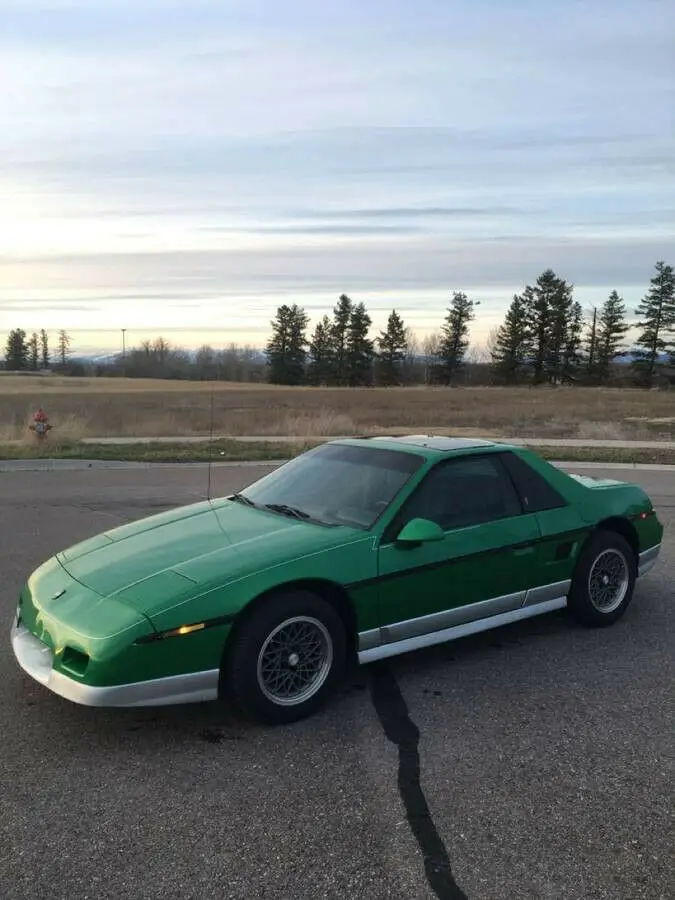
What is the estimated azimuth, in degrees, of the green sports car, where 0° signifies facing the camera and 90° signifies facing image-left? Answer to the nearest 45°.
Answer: approximately 45°

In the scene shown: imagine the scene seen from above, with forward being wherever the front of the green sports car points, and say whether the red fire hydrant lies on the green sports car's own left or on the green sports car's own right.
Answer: on the green sports car's own right
